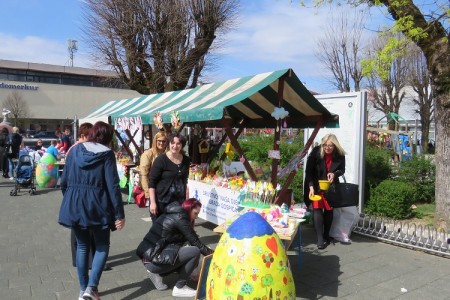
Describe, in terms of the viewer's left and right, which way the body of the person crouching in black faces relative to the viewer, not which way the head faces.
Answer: facing to the right of the viewer

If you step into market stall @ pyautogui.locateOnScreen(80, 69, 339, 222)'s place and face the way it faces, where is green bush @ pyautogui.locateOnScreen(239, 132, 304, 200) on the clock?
The green bush is roughly at 5 o'clock from the market stall.

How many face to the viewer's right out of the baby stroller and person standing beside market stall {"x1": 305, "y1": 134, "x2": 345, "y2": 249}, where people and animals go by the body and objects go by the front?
0

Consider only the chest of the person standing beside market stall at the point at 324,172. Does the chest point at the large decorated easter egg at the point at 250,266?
yes

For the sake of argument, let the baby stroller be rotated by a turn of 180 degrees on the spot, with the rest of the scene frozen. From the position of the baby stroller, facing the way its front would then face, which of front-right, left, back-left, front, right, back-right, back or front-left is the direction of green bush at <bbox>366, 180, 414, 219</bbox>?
back-right

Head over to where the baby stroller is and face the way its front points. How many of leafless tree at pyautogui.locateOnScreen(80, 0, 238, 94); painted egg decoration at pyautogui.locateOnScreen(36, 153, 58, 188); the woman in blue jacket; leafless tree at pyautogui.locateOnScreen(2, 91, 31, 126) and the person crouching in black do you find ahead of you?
2

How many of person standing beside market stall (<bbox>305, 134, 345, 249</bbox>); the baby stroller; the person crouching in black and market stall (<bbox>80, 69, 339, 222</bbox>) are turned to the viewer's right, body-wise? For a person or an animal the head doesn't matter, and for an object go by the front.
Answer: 1

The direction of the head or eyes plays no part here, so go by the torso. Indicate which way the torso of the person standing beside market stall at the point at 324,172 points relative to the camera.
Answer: toward the camera

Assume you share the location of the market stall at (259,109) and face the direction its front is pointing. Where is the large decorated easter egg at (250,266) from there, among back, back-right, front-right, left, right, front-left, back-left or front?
front-left

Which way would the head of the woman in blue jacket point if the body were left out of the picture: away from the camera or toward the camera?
away from the camera

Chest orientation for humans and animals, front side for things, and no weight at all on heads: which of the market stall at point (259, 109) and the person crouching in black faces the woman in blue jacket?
the market stall

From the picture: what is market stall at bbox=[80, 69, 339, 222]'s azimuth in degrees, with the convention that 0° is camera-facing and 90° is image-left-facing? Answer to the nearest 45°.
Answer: approximately 45°

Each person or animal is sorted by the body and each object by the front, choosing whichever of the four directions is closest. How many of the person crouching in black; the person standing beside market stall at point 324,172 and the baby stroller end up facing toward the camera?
2

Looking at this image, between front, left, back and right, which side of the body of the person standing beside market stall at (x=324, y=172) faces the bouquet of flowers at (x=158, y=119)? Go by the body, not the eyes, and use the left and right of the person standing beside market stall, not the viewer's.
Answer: right

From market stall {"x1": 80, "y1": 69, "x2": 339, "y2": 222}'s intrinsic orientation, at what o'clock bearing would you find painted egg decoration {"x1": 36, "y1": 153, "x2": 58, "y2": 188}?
The painted egg decoration is roughly at 3 o'clock from the market stall.
